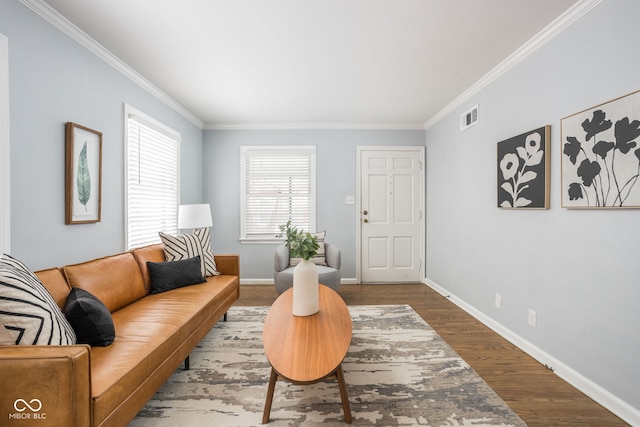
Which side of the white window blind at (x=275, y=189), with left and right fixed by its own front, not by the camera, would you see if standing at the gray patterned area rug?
front

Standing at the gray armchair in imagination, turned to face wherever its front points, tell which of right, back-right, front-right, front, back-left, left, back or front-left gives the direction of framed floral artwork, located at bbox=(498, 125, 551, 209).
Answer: front-left

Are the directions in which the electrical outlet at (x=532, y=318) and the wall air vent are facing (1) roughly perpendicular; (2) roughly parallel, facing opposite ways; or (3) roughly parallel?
roughly parallel

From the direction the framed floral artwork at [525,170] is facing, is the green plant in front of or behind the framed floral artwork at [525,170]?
in front

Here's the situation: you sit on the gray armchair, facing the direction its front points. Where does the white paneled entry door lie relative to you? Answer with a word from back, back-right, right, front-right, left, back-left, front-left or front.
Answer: back-left

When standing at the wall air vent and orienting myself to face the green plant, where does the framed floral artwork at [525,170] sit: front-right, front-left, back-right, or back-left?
front-left

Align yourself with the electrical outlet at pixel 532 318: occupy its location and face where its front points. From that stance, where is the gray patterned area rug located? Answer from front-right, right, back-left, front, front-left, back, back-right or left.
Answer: front

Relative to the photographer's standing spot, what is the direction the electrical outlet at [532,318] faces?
facing the viewer and to the left of the viewer

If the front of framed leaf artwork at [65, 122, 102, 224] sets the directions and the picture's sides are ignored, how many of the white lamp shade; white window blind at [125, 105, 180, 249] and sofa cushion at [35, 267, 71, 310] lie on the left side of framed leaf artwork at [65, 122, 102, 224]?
2

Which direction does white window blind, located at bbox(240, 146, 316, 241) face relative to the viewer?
toward the camera

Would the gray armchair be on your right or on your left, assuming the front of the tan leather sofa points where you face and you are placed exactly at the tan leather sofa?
on your left

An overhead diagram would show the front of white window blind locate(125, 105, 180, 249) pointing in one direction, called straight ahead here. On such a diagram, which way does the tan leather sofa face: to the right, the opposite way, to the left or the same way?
the same way

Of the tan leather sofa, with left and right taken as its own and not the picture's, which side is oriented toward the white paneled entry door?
left

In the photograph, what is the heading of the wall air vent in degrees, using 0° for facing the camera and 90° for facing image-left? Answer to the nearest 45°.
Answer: approximately 45°

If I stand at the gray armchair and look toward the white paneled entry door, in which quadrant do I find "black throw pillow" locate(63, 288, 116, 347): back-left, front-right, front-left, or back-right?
back-right

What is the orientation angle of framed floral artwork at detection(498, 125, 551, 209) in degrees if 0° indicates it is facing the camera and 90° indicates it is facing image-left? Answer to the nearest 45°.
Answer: approximately 45°

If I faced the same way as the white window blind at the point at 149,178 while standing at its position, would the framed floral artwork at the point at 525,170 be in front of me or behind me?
in front

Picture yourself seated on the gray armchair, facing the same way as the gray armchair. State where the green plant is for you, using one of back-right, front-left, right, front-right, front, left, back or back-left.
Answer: front

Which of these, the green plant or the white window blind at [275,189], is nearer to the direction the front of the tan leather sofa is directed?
the green plant

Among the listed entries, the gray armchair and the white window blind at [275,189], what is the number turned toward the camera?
2

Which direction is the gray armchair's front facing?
toward the camera

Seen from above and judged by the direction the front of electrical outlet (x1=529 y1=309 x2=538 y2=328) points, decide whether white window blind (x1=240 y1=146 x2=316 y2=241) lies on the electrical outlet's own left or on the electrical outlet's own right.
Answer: on the electrical outlet's own right
